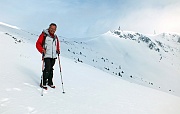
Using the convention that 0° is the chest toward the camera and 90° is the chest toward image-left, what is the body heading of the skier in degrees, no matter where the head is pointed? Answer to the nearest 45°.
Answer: approximately 315°
